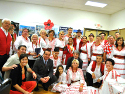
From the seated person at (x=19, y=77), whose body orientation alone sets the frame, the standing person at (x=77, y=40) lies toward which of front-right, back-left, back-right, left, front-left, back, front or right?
left

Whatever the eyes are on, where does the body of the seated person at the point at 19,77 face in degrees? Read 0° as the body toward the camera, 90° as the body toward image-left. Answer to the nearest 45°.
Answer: approximately 315°

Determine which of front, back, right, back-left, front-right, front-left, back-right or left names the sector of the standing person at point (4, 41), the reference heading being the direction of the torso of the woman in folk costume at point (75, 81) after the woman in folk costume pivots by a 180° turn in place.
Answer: left

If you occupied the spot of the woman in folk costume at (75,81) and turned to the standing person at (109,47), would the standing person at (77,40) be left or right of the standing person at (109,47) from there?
left

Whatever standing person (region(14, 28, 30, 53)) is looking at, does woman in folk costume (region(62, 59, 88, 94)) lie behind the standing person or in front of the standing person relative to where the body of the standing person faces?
in front

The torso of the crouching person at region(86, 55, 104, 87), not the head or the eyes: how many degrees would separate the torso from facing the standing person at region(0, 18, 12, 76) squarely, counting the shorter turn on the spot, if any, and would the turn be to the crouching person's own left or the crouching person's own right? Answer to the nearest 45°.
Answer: approximately 45° to the crouching person's own right

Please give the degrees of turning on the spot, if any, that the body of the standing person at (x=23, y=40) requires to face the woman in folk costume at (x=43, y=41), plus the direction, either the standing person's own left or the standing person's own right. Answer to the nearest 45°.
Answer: approximately 90° to the standing person's own left
